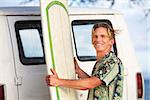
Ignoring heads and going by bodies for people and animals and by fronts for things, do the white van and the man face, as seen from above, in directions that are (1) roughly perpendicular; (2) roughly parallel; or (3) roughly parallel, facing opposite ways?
roughly perpendicular

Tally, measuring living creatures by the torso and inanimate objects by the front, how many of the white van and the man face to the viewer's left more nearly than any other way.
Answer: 1
